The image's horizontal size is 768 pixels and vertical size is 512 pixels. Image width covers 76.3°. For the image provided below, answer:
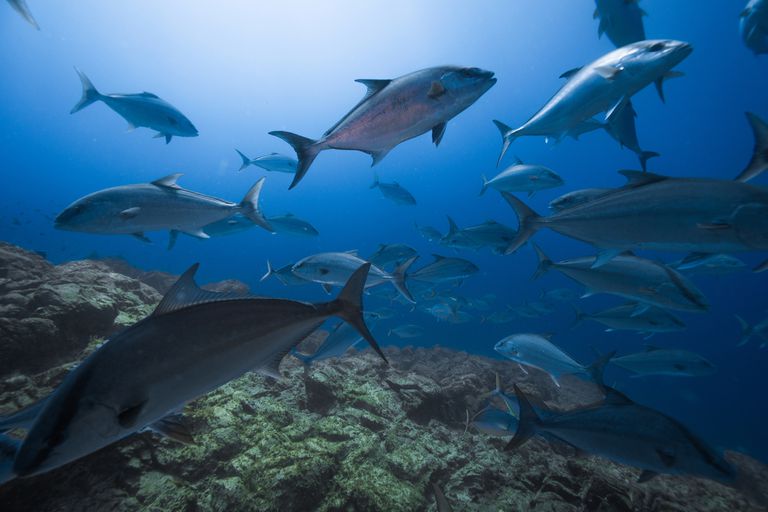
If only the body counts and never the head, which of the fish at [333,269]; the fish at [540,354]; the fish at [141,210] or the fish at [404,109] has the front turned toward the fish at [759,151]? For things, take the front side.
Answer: the fish at [404,109]

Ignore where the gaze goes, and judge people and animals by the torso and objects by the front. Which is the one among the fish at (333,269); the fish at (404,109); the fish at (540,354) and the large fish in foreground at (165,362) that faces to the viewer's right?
the fish at (404,109)

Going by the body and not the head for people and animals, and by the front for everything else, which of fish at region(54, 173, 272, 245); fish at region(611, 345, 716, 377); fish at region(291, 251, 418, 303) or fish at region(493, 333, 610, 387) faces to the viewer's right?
fish at region(611, 345, 716, 377)

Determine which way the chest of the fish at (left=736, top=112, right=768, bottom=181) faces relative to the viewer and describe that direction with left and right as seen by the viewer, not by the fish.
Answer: facing to the right of the viewer

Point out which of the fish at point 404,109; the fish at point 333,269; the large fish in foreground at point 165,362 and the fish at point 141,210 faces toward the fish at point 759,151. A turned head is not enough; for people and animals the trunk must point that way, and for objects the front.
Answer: the fish at point 404,109

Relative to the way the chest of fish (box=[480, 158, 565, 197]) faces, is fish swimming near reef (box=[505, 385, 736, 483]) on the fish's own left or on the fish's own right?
on the fish's own right

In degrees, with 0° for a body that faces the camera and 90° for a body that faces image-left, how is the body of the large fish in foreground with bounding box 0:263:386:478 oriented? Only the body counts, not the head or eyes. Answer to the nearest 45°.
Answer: approximately 90°

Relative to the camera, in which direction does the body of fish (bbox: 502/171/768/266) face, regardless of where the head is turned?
to the viewer's right

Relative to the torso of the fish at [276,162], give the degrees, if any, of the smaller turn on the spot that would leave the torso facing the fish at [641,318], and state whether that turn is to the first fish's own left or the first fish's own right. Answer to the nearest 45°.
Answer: approximately 45° to the first fish's own right

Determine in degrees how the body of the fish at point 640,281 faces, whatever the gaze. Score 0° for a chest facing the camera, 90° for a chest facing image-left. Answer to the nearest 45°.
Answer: approximately 270°

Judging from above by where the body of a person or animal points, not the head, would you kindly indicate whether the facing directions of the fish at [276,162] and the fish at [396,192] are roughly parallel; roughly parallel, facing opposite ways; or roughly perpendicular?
roughly parallel
